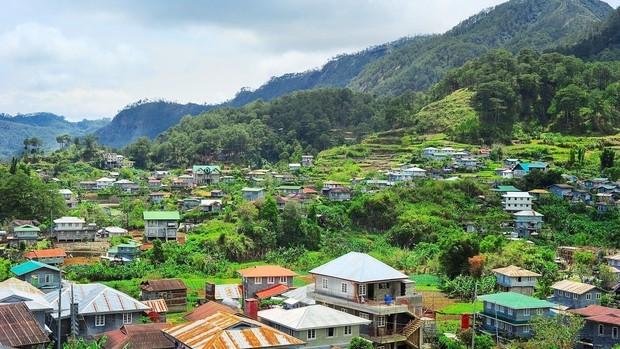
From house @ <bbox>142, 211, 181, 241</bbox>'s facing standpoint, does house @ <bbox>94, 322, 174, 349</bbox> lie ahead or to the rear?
ahead

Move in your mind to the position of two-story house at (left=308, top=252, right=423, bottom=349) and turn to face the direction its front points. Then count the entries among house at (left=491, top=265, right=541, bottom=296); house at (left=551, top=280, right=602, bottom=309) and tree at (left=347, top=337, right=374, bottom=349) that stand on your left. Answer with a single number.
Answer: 2

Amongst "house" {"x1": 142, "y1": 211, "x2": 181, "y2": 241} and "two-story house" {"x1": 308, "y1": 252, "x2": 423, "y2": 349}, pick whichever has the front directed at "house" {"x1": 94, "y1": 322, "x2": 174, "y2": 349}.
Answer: "house" {"x1": 142, "y1": 211, "x2": 181, "y2": 241}

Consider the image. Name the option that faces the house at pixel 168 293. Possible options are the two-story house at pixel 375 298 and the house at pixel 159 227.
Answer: the house at pixel 159 227

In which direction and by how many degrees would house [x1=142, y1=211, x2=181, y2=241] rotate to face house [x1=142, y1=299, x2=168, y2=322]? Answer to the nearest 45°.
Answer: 0° — it already faces it

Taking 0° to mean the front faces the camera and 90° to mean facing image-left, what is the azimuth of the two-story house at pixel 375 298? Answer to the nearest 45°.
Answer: approximately 315°

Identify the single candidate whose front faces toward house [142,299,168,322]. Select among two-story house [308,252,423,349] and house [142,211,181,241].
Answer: house [142,211,181,241]

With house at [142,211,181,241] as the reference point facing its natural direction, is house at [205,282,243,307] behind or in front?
in front

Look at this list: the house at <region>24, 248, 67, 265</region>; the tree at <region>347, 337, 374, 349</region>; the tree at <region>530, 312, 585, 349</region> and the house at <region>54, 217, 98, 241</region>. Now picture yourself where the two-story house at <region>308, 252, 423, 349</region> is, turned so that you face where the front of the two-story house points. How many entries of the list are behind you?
2

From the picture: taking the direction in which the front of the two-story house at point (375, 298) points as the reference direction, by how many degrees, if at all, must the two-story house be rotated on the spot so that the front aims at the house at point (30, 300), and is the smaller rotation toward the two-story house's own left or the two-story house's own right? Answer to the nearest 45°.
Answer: approximately 135° to the two-story house's own right

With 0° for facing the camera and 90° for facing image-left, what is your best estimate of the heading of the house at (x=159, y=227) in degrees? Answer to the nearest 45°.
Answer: approximately 0°

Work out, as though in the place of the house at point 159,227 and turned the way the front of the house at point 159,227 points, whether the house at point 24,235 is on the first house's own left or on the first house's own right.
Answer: on the first house's own right
